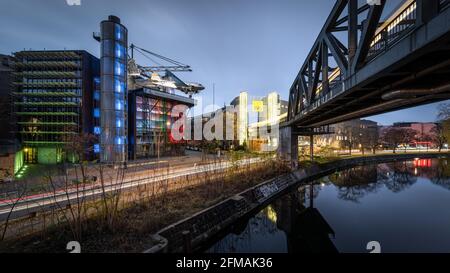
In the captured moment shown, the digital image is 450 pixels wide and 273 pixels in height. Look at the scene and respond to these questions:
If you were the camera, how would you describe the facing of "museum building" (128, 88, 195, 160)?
facing the viewer and to the right of the viewer

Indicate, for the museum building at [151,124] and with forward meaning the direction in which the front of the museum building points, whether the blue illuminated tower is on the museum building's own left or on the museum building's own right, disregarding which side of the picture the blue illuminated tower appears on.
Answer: on the museum building's own right

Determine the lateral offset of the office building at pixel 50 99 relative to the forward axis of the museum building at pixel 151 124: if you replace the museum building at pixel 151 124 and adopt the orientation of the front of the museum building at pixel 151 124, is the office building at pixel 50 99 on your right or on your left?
on your right

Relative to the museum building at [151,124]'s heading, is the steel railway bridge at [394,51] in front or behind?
in front

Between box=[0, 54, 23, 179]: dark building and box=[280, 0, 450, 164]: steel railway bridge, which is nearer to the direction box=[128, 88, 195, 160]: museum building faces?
the steel railway bridge

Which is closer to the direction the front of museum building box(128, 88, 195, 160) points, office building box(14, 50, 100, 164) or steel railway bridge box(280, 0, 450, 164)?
the steel railway bridge
